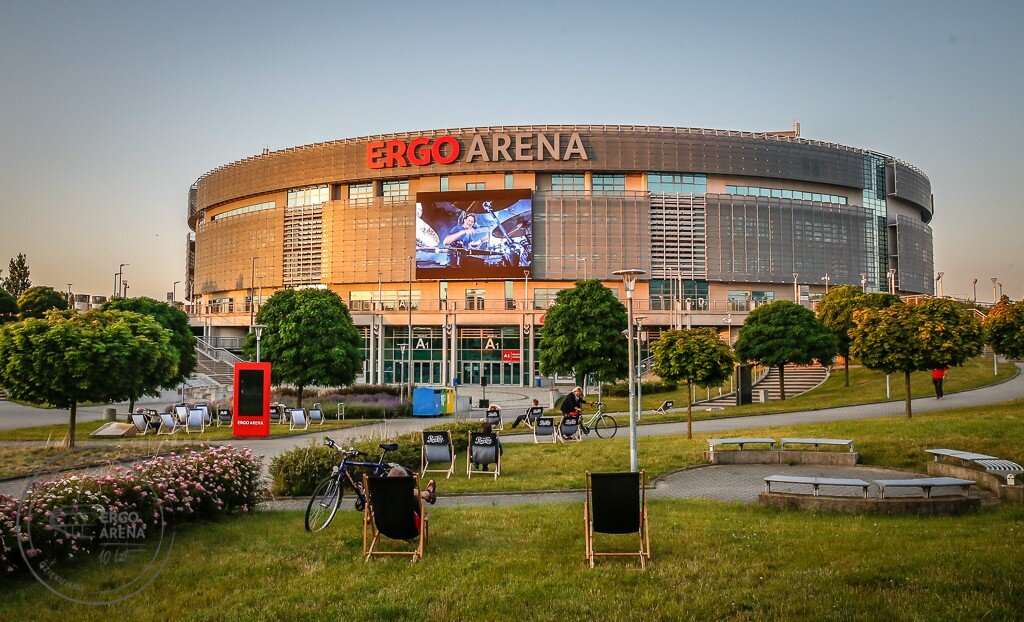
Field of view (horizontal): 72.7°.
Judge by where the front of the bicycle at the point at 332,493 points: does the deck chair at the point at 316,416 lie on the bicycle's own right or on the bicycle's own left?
on the bicycle's own right

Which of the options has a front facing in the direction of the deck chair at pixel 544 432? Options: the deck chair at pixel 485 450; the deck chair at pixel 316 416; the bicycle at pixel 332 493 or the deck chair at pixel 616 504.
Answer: the deck chair at pixel 616 504

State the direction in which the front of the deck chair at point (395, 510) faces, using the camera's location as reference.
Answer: facing away from the viewer

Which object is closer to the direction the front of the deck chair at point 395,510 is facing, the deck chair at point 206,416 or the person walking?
the deck chair

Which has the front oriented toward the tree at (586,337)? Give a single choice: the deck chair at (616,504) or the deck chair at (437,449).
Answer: the deck chair at (616,504)

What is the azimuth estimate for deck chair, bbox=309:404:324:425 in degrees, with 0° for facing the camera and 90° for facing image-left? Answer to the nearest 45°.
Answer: approximately 225°

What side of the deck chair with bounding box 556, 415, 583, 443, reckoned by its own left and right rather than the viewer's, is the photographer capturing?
back

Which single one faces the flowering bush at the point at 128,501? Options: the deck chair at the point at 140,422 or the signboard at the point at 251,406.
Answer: the signboard

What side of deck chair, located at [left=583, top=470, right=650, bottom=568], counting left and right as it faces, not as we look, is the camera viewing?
back

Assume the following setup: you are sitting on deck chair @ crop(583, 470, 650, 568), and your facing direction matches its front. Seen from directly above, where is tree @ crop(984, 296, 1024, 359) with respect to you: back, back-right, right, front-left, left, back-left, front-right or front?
front-right

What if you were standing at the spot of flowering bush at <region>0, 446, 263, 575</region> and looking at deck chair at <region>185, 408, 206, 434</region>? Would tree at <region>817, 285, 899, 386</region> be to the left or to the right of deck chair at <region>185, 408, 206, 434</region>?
right
